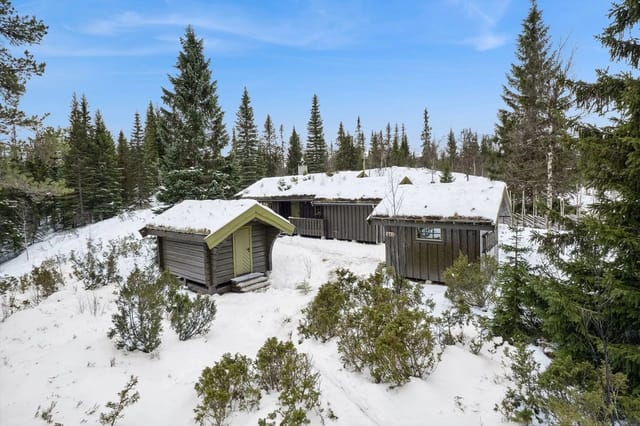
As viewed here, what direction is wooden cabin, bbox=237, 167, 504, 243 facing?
toward the camera

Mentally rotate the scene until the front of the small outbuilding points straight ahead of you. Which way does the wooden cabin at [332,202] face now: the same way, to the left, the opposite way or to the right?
to the right

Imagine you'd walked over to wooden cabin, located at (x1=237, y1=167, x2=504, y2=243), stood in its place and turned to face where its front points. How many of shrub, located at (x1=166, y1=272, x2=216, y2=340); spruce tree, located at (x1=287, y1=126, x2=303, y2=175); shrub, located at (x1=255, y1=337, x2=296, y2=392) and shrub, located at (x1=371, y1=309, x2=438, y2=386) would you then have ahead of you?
3

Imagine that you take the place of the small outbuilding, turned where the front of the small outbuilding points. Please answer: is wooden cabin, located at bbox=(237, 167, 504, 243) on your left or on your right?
on your left

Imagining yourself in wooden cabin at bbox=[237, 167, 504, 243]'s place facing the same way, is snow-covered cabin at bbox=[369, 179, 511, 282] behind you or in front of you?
in front

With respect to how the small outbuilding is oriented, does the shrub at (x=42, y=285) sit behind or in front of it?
behind

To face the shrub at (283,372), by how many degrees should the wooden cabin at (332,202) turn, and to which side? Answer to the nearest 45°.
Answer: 0° — it already faces it

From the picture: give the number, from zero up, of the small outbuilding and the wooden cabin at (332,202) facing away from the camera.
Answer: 0

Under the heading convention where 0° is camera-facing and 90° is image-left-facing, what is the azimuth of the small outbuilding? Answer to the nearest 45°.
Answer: approximately 315°

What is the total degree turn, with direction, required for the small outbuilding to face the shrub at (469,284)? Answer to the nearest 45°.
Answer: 0° — it already faces it

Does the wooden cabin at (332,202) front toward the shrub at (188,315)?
yes

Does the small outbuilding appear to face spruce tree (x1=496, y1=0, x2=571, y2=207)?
no
